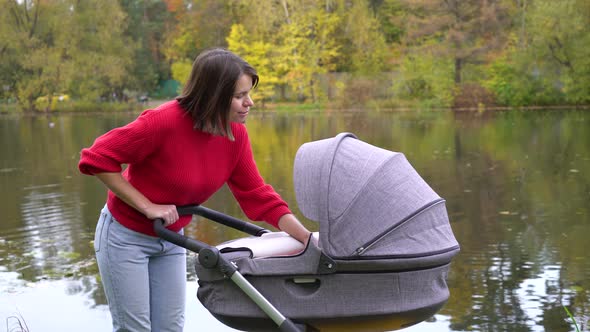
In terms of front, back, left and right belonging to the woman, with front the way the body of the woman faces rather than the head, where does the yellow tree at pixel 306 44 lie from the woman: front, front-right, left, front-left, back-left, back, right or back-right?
back-left

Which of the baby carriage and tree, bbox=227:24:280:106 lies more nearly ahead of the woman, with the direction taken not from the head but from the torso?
the baby carriage

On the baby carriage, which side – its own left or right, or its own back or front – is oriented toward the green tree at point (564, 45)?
left

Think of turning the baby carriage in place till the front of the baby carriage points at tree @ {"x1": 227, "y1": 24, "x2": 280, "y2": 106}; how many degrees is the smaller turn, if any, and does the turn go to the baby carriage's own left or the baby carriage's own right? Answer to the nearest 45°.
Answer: approximately 90° to the baby carriage's own left

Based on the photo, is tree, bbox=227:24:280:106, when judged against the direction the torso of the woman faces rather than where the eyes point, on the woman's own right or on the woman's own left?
on the woman's own left

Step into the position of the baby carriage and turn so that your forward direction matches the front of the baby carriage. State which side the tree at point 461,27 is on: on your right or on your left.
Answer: on your left

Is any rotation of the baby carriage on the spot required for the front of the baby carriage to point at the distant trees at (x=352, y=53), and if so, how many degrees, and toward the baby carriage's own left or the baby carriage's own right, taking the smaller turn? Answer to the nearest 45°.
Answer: approximately 90° to the baby carriage's own left

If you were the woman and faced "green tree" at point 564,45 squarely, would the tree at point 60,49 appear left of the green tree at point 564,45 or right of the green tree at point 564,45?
left

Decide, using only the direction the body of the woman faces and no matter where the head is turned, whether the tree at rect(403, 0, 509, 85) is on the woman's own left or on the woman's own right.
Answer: on the woman's own left

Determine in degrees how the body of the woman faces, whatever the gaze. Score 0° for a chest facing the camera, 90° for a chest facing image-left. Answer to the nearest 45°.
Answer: approximately 315°

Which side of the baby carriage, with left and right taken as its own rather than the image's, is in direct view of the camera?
right
